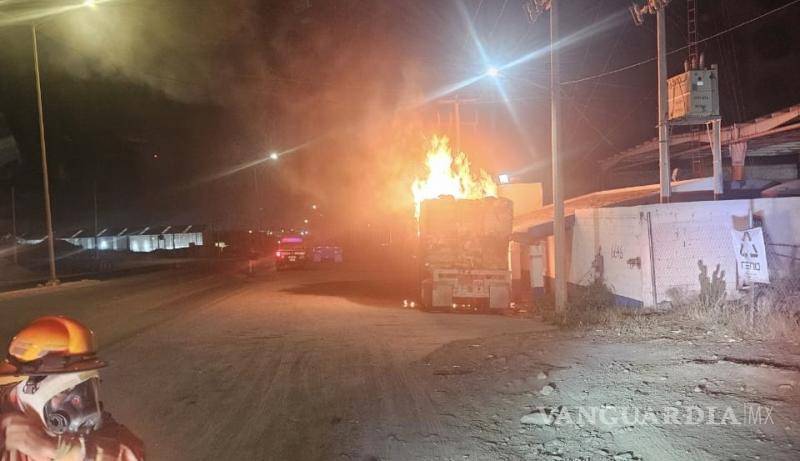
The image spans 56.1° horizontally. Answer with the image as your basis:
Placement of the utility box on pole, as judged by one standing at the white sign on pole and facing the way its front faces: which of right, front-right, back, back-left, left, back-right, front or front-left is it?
back

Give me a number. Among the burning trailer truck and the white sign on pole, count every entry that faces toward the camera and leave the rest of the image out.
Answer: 1

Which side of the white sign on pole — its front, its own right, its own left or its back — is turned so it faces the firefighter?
front

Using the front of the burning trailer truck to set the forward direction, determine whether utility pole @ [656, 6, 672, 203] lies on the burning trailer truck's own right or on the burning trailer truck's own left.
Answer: on the burning trailer truck's own right

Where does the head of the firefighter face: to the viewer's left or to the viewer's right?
to the viewer's right

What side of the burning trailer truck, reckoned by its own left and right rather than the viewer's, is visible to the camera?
back

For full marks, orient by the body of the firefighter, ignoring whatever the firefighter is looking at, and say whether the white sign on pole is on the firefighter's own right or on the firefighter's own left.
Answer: on the firefighter's own left

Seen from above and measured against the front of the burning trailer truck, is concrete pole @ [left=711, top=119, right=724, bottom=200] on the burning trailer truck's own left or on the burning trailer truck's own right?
on the burning trailer truck's own right

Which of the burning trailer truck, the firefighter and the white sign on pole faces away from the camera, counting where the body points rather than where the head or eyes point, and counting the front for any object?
the burning trailer truck

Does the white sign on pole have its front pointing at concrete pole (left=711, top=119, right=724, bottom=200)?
no

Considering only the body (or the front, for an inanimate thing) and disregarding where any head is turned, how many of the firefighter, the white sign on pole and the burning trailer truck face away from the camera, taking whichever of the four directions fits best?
1

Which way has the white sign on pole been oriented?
toward the camera

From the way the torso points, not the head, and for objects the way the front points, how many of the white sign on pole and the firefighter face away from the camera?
0
